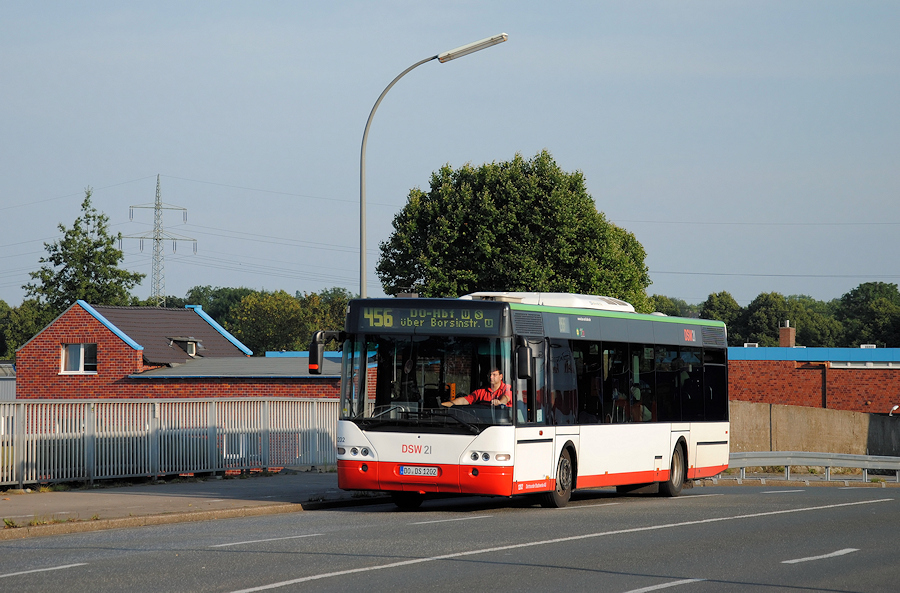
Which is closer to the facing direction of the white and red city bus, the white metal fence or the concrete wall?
the white metal fence

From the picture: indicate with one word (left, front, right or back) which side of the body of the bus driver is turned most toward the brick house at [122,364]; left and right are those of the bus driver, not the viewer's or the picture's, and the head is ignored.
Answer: right

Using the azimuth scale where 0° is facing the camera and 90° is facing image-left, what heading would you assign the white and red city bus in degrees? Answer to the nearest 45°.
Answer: approximately 45°

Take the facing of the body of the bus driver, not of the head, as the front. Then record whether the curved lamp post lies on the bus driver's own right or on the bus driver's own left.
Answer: on the bus driver's own right

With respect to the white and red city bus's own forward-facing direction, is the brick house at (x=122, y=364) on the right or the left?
on its right

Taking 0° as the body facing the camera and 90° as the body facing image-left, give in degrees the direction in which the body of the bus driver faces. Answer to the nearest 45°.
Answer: approximately 45°
